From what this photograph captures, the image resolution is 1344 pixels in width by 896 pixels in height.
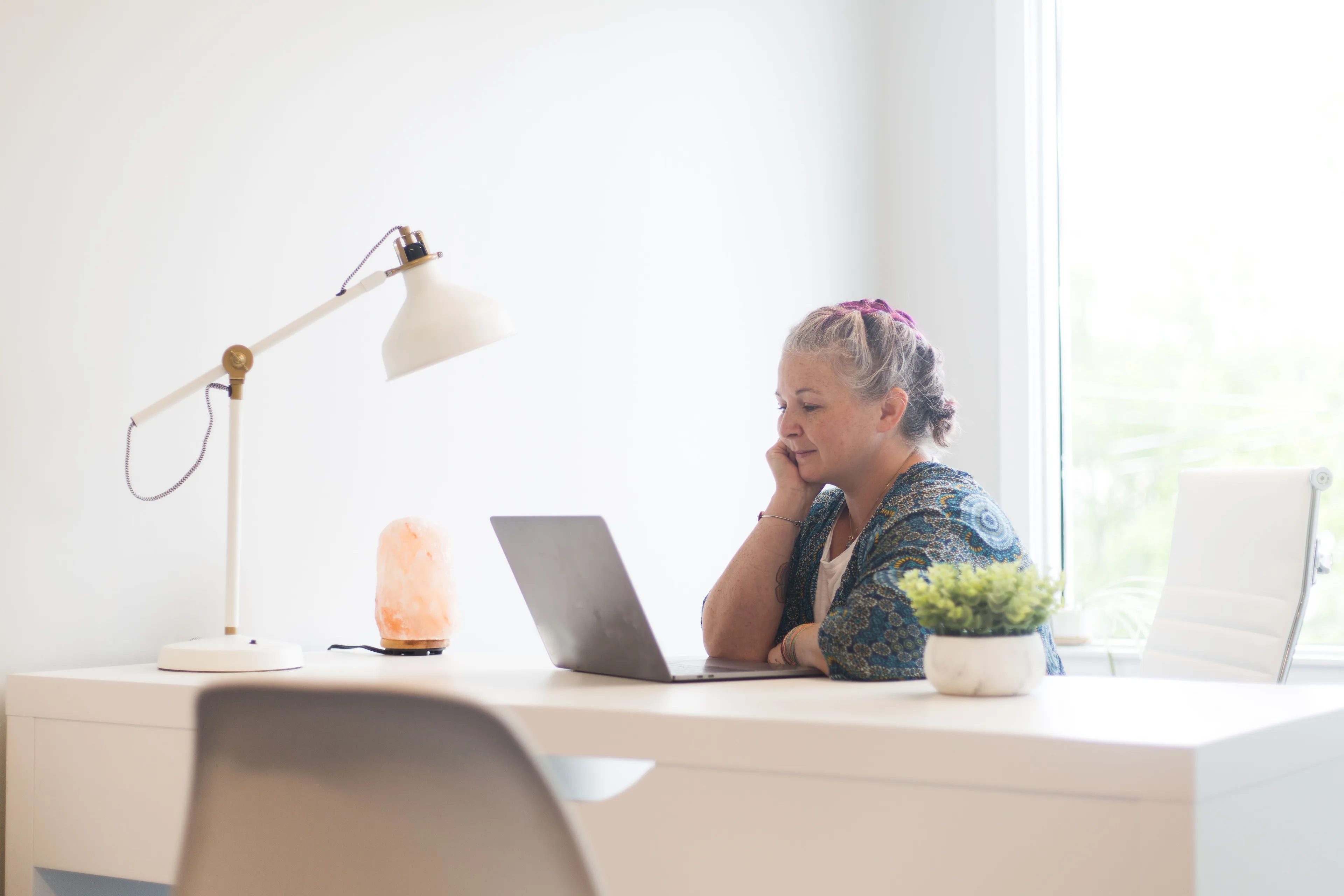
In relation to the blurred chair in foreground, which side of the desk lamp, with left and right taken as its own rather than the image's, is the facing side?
right

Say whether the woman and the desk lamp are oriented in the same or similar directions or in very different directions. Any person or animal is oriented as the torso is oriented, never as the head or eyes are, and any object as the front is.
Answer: very different directions

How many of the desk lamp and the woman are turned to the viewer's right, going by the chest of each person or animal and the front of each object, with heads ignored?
1

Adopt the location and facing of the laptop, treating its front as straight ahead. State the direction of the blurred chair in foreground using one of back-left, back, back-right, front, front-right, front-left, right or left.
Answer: back-right

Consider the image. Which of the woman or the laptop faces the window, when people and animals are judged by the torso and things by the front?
the laptop

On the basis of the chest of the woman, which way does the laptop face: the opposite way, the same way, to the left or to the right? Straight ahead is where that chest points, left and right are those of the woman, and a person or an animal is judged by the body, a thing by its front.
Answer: the opposite way

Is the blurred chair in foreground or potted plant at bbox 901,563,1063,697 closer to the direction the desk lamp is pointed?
the potted plant

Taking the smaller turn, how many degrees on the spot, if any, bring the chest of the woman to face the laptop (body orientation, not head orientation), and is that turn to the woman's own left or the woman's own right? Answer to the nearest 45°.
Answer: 0° — they already face it

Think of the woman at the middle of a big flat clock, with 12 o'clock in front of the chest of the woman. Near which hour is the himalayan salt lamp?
The himalayan salt lamp is roughly at 1 o'clock from the woman.

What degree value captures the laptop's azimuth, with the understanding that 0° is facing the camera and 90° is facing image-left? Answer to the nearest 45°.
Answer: approximately 225°

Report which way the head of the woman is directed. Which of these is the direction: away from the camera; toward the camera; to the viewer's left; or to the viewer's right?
to the viewer's left

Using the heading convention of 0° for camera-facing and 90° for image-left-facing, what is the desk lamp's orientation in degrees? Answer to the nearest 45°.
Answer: approximately 270°
